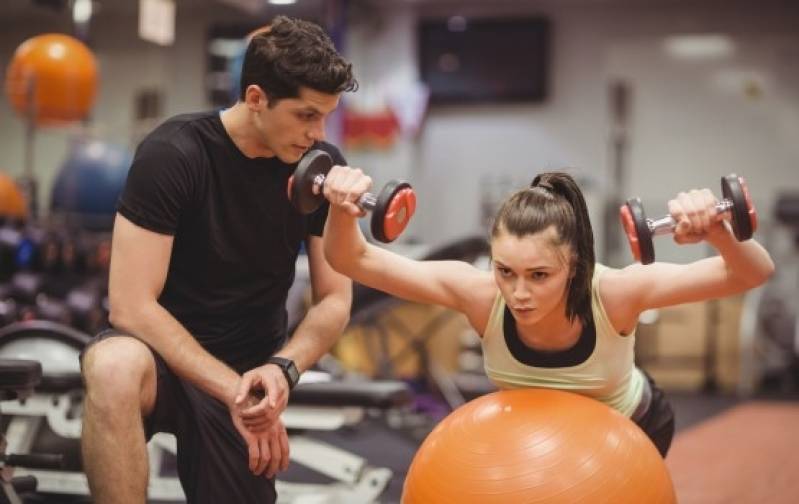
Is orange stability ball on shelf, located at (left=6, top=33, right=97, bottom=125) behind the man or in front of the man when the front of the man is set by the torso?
behind

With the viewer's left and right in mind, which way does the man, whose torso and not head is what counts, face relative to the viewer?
facing the viewer and to the right of the viewer

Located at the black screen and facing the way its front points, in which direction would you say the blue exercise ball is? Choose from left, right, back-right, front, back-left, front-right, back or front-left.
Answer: front-right

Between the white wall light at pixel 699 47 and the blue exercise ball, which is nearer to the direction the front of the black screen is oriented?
the blue exercise ball

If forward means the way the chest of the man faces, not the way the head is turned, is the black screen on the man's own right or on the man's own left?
on the man's own left

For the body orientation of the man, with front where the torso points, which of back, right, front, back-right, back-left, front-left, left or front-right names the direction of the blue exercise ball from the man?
back-left

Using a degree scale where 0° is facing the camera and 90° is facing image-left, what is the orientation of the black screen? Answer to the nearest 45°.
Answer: approximately 0°

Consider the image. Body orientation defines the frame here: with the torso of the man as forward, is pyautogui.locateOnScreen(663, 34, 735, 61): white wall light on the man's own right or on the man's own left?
on the man's own left

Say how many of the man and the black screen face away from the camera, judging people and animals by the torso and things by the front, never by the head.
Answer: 0

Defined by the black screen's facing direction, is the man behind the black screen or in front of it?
in front
